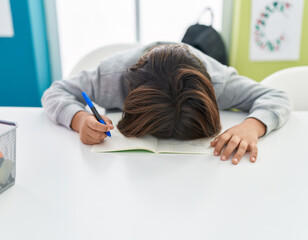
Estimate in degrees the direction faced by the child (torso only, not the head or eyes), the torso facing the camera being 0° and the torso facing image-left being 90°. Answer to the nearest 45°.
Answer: approximately 0°

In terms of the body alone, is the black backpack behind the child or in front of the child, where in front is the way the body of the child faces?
behind
